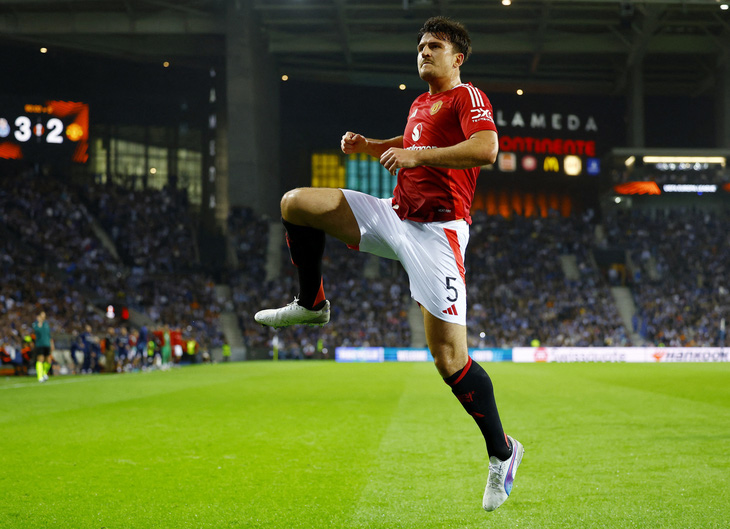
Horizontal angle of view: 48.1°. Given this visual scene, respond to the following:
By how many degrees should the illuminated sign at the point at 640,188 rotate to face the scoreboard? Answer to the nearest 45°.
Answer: approximately 45° to its right

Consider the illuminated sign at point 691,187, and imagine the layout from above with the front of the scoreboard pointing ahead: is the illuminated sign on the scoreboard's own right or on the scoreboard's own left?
on the scoreboard's own left

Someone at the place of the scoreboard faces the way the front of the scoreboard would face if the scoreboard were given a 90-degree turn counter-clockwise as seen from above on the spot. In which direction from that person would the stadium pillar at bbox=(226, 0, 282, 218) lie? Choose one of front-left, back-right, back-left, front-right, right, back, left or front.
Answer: front

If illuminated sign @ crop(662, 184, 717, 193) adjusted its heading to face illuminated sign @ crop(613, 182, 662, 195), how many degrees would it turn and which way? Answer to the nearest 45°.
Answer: approximately 90° to its right

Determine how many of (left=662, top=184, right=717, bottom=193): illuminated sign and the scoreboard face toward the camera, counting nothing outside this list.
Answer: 2

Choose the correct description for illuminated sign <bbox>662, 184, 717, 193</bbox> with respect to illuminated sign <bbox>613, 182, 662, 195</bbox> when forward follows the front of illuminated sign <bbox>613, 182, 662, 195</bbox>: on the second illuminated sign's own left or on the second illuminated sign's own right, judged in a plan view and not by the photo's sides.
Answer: on the second illuminated sign's own left

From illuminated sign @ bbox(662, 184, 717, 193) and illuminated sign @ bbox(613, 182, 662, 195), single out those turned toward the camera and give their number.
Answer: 2

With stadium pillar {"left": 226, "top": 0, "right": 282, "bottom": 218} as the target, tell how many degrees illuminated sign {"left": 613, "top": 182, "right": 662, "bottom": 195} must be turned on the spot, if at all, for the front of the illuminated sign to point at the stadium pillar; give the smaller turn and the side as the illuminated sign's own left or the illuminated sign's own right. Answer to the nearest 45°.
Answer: approximately 45° to the illuminated sign's own right

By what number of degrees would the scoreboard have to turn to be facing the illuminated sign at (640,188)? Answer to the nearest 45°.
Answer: approximately 90° to its left

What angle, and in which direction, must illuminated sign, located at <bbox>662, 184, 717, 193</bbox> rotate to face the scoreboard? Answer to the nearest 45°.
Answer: approximately 45° to its right

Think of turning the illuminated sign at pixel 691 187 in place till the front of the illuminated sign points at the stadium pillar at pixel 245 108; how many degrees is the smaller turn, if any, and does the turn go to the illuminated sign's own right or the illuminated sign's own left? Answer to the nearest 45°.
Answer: approximately 45° to the illuminated sign's own right
